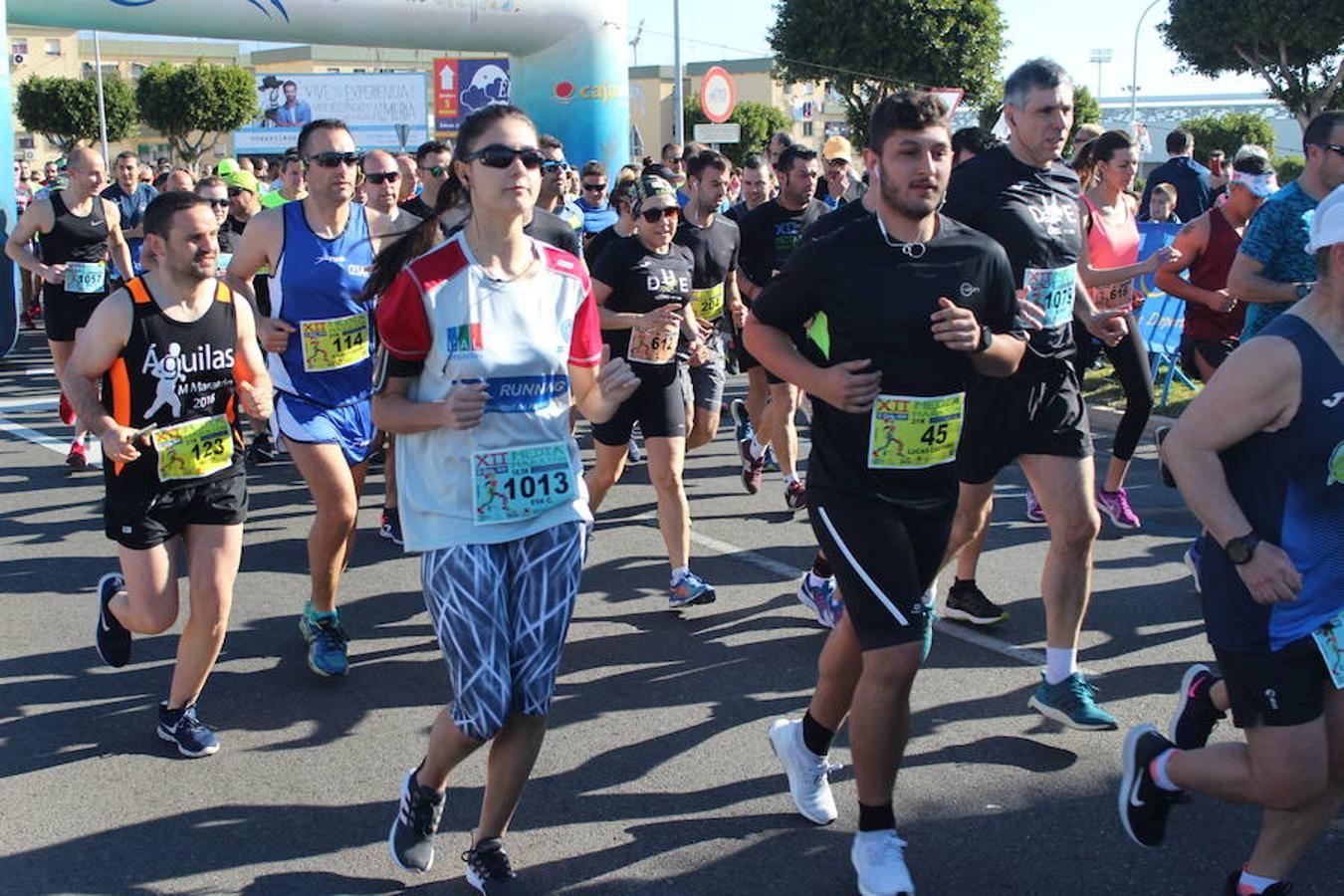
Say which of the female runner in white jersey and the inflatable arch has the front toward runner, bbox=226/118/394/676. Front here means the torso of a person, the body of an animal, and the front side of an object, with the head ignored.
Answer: the inflatable arch

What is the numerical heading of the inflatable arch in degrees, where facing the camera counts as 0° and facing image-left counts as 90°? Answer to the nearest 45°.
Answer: approximately 0°

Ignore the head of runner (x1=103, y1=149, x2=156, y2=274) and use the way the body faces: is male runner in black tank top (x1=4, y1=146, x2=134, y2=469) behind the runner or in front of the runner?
in front

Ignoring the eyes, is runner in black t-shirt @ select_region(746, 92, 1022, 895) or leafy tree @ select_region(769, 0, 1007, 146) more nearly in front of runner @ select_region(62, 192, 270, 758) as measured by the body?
the runner in black t-shirt

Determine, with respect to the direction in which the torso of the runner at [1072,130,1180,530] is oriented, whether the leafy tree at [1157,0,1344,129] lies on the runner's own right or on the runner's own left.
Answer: on the runner's own left

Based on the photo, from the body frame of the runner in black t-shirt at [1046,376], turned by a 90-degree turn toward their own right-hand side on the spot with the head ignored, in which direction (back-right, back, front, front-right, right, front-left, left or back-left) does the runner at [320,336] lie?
front-right

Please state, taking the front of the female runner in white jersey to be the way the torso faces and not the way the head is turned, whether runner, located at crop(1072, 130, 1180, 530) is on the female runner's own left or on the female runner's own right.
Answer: on the female runner's own left

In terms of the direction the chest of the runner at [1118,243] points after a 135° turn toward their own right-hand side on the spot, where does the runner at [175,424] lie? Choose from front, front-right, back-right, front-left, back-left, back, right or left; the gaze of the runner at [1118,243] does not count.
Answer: front-left

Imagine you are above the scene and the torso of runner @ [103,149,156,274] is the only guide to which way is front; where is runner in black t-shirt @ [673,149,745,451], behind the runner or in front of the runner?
in front

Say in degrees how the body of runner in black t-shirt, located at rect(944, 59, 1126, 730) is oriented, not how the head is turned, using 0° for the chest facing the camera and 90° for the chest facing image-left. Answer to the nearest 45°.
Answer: approximately 315°

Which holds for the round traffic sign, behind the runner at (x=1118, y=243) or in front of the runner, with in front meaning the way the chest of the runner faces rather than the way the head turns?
behind

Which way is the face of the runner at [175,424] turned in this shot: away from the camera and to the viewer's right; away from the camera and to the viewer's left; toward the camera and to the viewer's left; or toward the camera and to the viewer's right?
toward the camera and to the viewer's right

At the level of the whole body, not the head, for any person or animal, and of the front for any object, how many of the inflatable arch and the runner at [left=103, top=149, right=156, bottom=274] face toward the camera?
2
